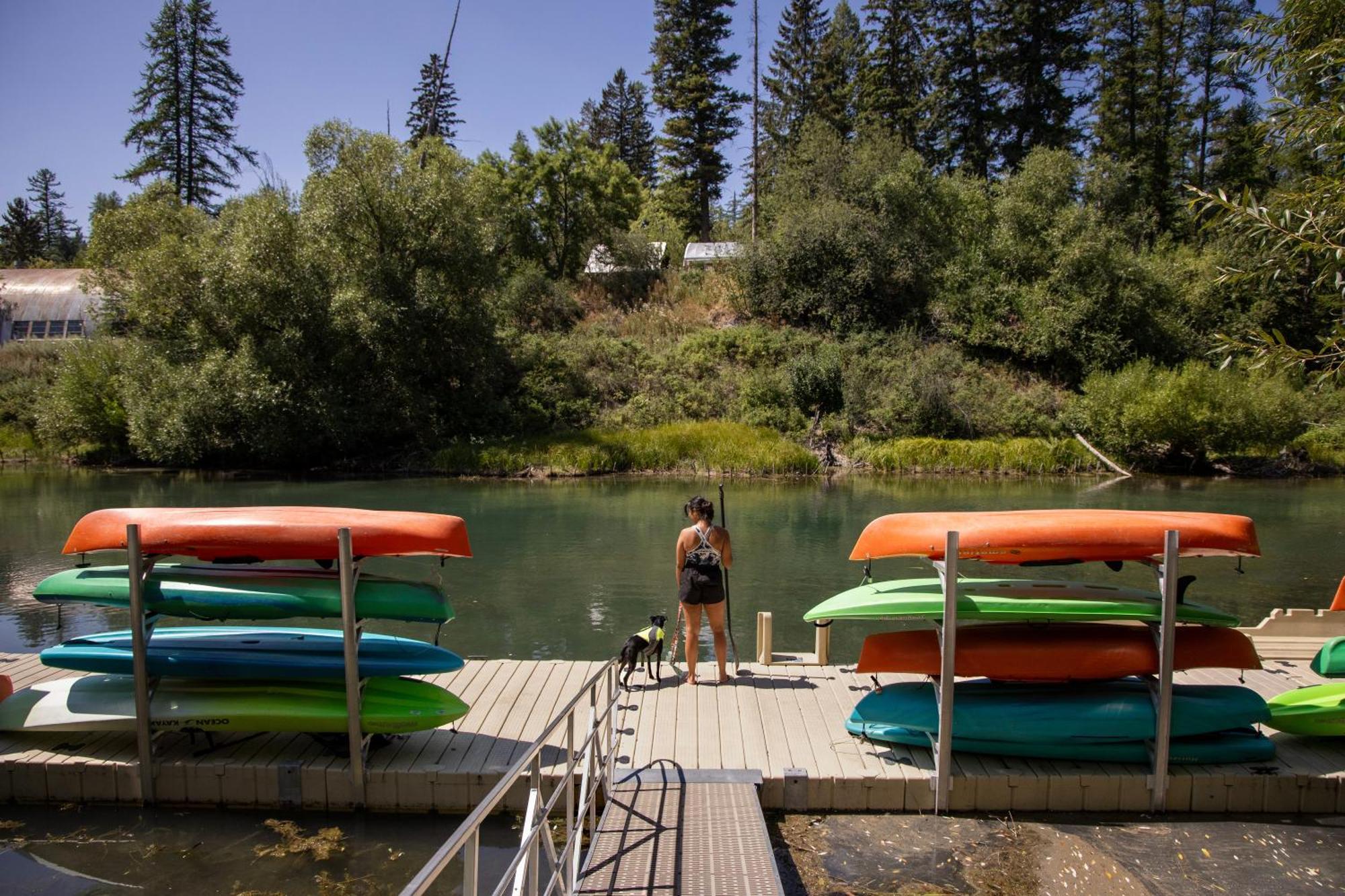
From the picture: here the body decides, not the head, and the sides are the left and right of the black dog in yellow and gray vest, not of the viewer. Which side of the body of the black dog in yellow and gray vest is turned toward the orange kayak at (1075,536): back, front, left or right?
right

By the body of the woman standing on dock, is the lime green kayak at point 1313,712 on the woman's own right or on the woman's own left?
on the woman's own right

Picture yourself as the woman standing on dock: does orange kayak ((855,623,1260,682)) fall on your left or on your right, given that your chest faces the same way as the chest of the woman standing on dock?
on your right

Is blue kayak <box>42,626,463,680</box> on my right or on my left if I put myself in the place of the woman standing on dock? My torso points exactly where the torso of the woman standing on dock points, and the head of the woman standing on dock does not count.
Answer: on my left

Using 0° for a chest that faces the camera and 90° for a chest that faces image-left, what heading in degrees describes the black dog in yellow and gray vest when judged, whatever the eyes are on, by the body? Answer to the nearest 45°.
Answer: approximately 225°

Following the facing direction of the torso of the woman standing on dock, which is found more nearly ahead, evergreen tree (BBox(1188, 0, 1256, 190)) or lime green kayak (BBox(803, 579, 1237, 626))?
the evergreen tree

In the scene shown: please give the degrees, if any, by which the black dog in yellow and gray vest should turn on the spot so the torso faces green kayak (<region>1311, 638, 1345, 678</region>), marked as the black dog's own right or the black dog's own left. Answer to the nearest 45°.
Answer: approximately 45° to the black dog's own right

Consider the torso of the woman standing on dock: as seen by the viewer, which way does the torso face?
away from the camera

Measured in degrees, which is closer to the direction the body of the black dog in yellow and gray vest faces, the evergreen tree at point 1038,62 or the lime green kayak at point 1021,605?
the evergreen tree

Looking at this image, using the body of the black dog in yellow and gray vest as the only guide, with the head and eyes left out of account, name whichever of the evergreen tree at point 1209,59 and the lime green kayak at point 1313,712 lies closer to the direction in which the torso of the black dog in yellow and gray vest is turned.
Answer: the evergreen tree
